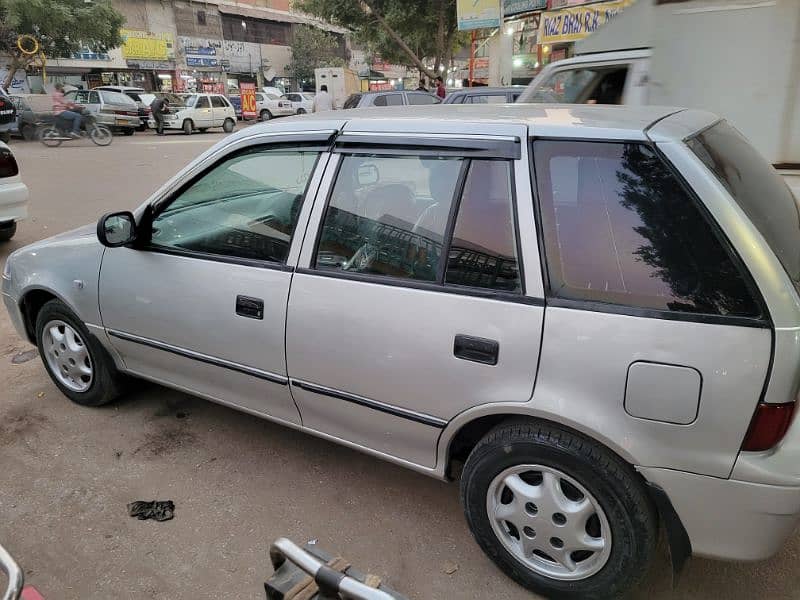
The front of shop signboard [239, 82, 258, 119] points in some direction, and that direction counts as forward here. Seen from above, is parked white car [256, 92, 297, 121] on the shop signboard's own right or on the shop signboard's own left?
on the shop signboard's own left

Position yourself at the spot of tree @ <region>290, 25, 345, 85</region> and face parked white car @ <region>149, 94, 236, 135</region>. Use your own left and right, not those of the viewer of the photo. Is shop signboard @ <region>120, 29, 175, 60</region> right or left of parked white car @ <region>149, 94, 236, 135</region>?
right

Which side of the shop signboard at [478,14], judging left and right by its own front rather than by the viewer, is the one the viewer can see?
front

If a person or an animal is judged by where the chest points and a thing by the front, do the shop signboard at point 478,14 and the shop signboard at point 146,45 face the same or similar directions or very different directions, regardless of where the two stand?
same or similar directions

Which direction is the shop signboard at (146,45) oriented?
toward the camera

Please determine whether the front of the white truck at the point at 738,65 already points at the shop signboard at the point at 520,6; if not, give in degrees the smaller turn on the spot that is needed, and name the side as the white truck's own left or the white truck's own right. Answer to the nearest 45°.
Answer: approximately 90° to the white truck's own right

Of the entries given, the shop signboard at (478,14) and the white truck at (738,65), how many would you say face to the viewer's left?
1

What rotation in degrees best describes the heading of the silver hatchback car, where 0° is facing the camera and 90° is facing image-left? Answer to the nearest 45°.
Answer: approximately 135°

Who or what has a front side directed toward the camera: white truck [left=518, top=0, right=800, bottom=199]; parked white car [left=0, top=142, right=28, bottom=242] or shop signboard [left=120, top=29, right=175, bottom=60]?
the shop signboard

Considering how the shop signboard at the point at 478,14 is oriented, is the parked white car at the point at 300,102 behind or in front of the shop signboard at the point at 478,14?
behind

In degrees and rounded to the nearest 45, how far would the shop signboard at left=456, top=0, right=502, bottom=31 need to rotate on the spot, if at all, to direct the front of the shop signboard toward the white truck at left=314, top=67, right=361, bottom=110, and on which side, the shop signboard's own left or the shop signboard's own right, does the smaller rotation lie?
approximately 135° to the shop signboard's own right

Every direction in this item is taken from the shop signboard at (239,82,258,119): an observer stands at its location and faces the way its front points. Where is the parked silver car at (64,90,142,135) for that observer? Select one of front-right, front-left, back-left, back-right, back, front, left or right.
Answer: front-right

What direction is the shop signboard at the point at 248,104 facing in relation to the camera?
toward the camera

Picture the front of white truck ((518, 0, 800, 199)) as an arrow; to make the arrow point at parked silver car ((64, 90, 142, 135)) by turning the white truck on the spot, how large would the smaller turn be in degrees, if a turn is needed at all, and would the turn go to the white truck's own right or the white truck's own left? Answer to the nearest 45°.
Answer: approximately 45° to the white truck's own right

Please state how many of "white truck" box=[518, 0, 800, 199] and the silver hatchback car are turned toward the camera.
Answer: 0

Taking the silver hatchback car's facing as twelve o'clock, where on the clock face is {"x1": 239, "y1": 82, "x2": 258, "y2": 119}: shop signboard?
The shop signboard is roughly at 1 o'clock from the silver hatchback car.
